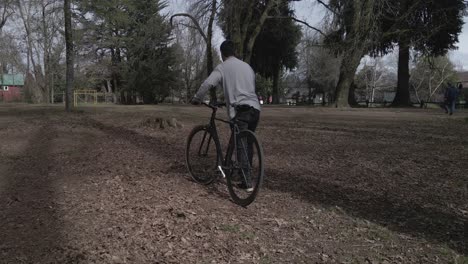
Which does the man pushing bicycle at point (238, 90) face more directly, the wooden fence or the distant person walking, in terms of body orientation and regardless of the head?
the wooden fence

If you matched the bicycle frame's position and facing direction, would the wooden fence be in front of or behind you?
in front

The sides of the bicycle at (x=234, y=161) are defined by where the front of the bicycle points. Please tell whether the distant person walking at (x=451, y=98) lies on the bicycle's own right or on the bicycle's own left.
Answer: on the bicycle's own right

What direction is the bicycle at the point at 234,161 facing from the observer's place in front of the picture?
facing away from the viewer and to the left of the viewer

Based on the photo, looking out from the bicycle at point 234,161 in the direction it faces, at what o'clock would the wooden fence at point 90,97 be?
The wooden fence is roughly at 1 o'clock from the bicycle.

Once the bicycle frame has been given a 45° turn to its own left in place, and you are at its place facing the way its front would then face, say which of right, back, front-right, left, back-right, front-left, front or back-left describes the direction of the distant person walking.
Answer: back-right

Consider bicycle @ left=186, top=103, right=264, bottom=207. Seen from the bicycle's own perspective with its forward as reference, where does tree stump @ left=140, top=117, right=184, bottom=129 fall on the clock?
The tree stump is roughly at 1 o'clock from the bicycle.

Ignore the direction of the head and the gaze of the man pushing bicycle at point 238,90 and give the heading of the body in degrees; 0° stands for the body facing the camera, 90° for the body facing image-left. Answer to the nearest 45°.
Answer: approximately 135°

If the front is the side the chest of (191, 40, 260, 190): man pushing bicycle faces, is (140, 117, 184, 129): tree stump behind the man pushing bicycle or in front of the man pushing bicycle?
in front

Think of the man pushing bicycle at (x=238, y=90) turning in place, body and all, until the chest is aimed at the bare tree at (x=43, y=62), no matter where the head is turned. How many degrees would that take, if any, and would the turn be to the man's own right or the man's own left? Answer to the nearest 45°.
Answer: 0° — they already face it

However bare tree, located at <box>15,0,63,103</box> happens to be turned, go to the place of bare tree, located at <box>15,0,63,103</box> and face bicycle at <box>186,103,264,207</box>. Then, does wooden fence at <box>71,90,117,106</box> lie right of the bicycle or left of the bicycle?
left

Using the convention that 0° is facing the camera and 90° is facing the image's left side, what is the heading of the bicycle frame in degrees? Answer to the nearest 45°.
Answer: approximately 135°
